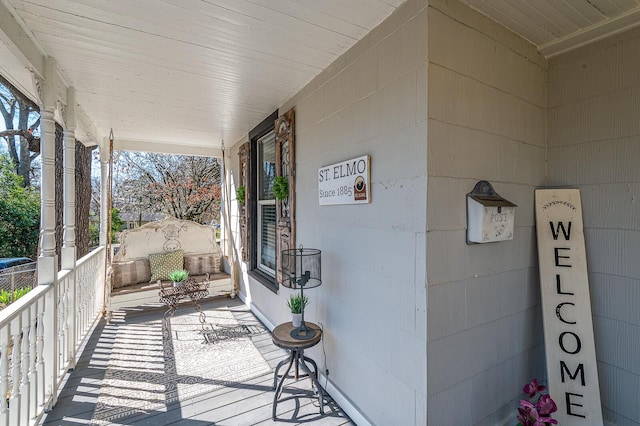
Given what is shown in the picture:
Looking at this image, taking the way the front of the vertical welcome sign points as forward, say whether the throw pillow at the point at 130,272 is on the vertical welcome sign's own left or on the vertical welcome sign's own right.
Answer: on the vertical welcome sign's own right

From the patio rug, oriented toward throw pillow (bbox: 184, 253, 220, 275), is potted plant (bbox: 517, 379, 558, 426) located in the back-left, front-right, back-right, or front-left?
back-right

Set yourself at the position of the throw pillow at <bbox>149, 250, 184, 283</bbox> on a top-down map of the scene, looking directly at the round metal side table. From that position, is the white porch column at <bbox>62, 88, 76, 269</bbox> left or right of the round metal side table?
right

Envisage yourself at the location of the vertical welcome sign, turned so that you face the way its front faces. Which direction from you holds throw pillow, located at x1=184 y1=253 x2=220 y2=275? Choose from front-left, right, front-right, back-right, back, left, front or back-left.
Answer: right

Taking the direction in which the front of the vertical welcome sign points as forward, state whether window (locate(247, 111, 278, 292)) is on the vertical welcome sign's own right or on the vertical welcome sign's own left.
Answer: on the vertical welcome sign's own right

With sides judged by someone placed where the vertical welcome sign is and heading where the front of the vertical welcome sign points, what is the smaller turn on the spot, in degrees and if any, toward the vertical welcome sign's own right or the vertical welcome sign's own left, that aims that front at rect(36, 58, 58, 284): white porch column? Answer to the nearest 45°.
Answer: approximately 45° to the vertical welcome sign's own right

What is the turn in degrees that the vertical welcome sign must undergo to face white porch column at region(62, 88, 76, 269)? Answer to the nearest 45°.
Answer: approximately 45° to its right
